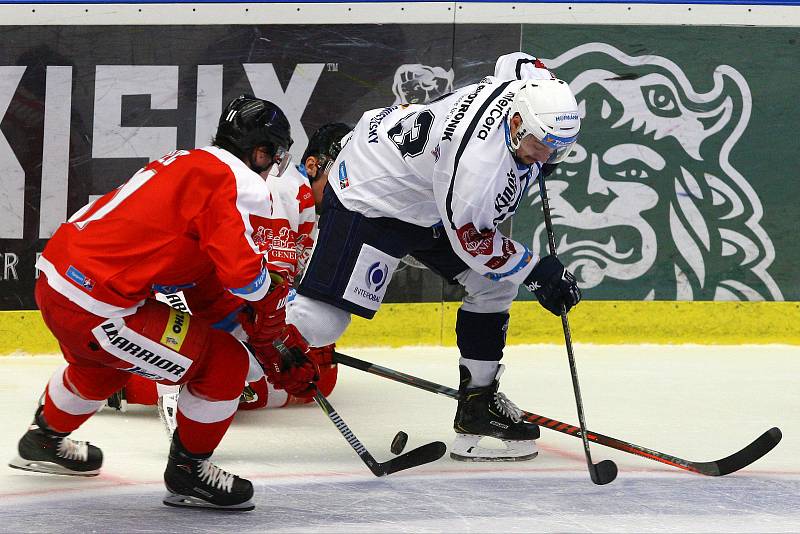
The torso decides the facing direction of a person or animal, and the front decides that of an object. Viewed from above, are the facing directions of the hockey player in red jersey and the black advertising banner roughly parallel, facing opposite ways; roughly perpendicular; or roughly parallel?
roughly perpendicular

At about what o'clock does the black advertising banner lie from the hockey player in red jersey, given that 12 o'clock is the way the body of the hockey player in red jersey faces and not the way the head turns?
The black advertising banner is roughly at 9 o'clock from the hockey player in red jersey.

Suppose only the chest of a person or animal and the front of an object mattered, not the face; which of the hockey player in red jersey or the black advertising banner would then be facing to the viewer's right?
the hockey player in red jersey

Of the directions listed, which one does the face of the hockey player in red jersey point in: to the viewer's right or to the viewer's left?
to the viewer's right

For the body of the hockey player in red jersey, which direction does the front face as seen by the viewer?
to the viewer's right

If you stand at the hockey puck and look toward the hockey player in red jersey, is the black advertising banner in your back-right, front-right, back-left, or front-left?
back-right
